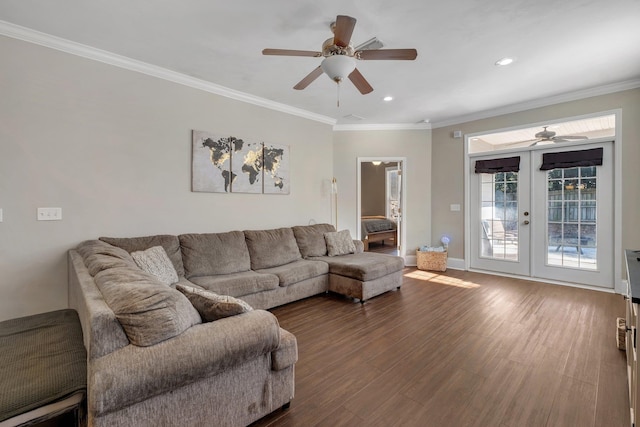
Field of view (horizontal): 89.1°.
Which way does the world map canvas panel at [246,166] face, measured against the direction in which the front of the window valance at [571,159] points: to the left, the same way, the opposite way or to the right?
to the left

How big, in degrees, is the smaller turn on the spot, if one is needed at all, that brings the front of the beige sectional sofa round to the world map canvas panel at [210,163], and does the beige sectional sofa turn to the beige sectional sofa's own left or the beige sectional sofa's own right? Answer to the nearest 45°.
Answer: approximately 135° to the beige sectional sofa's own left

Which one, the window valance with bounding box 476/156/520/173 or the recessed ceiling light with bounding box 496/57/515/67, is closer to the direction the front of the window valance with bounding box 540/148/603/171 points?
the recessed ceiling light

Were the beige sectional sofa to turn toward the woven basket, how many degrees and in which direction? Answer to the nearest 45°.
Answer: approximately 90° to its left

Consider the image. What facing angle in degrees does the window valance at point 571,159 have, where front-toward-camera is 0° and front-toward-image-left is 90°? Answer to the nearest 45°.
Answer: approximately 0°

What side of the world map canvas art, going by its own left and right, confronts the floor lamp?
left

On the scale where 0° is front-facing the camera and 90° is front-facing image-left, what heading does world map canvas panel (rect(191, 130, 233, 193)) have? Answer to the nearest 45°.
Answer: approximately 315°

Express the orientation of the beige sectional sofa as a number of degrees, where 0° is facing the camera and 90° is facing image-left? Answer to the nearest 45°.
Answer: approximately 315°

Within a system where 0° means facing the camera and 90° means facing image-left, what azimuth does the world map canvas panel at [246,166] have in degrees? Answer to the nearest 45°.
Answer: approximately 315°
